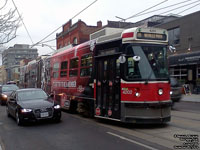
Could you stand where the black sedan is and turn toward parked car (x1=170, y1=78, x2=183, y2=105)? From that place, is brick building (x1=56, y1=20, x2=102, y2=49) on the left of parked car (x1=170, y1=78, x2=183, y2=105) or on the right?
left

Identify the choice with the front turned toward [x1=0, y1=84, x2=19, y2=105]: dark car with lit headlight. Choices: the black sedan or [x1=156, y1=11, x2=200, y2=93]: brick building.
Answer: the brick building

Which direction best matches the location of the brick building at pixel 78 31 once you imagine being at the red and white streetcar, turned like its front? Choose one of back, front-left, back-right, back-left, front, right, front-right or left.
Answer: back-left

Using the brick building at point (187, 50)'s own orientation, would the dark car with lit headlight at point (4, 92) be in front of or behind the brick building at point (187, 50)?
in front

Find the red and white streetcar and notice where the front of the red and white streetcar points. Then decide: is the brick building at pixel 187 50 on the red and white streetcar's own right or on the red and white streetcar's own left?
on the red and white streetcar's own left

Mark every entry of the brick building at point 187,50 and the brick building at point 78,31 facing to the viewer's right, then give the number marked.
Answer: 0

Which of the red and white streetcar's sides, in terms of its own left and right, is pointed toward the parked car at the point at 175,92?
left

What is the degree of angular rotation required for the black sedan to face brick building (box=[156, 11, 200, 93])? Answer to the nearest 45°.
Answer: approximately 90° to its left

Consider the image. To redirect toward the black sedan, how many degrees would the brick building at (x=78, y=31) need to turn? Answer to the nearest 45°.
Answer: approximately 45° to its left
